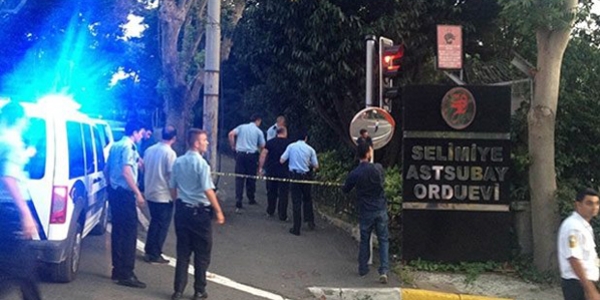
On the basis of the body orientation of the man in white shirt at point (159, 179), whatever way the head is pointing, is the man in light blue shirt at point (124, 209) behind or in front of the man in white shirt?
behind

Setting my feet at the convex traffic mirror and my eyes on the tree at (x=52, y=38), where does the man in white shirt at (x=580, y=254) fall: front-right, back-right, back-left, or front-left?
back-left

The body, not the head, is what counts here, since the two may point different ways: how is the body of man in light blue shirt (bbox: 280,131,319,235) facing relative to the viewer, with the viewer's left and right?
facing away from the viewer

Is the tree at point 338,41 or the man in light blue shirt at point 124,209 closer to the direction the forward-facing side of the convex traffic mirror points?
the man in light blue shirt

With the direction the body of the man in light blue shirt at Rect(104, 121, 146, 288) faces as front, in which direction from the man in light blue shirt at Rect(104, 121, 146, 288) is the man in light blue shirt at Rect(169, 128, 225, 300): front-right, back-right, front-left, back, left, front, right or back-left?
front-right

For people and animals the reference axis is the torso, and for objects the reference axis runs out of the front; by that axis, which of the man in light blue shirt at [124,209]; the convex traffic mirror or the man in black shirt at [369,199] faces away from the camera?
the man in black shirt

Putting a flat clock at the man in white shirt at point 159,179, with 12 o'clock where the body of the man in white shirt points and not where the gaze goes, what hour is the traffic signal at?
The traffic signal is roughly at 1 o'clock from the man in white shirt.

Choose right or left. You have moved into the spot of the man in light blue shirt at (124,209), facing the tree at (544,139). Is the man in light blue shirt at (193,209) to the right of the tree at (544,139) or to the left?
right

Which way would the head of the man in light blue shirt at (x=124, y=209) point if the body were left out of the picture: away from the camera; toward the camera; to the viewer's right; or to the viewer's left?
to the viewer's right
